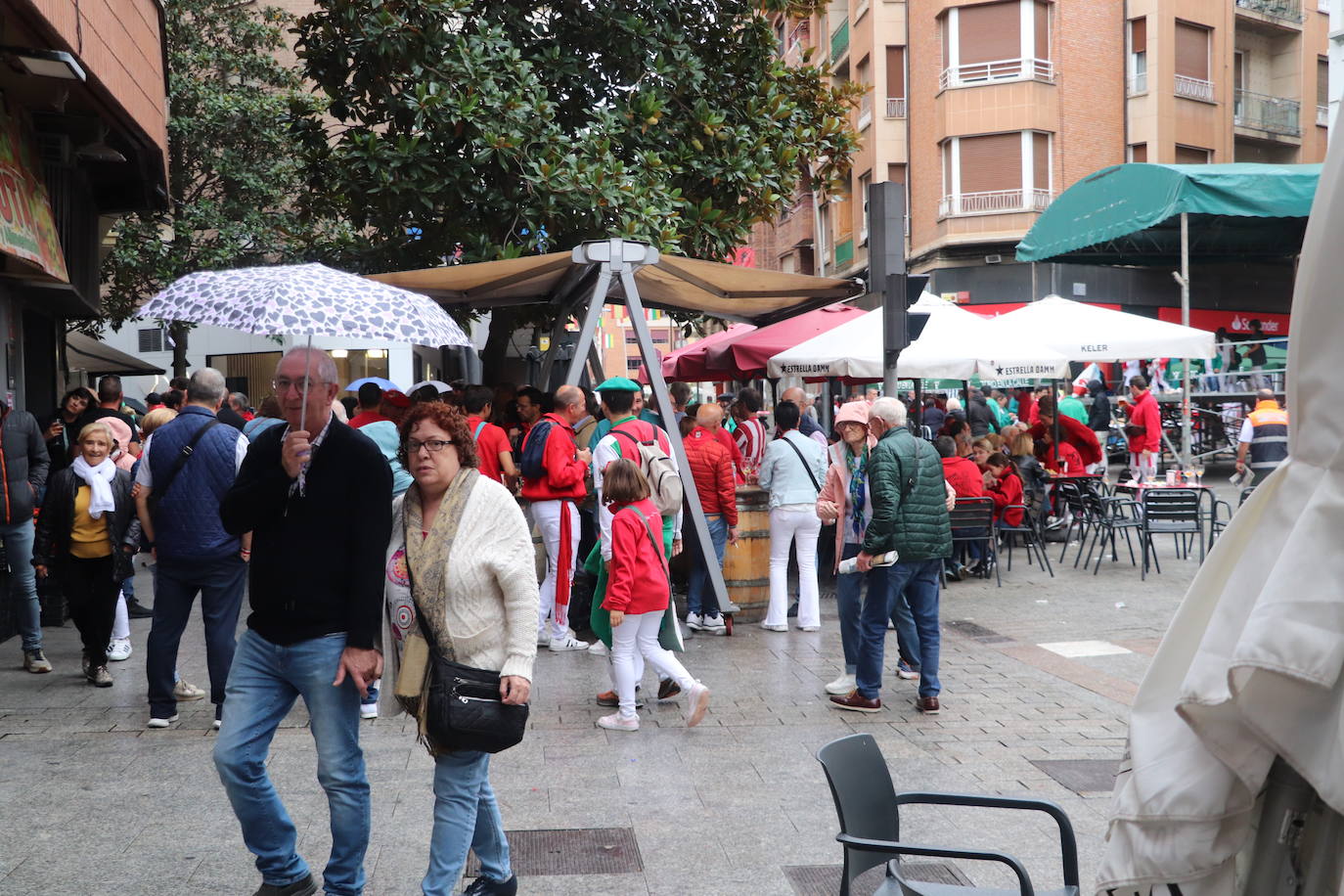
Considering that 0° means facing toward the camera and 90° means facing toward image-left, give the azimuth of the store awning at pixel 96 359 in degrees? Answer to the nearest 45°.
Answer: approximately 270°

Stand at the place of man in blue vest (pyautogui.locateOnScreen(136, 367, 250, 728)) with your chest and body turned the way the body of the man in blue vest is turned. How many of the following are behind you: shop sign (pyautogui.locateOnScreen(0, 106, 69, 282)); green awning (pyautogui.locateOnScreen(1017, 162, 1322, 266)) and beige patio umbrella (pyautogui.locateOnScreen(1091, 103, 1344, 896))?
1

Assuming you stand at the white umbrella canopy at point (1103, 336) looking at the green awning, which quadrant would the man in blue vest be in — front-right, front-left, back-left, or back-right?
back-left

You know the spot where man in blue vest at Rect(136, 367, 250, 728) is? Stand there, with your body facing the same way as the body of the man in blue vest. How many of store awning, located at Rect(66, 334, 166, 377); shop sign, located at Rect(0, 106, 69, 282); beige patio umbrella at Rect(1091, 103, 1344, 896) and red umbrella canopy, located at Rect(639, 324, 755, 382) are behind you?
1

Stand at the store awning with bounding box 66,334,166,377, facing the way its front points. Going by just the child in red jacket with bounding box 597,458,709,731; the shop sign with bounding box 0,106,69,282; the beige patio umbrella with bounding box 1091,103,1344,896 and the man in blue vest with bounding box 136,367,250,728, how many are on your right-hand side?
4

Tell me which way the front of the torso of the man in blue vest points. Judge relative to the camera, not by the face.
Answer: away from the camera

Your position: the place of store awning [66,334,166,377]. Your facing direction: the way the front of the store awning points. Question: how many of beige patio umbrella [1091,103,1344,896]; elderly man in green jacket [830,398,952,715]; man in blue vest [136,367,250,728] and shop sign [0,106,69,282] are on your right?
4

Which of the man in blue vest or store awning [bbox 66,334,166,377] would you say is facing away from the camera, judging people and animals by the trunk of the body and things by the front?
the man in blue vest

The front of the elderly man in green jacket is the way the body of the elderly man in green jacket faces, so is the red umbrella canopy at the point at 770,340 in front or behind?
in front

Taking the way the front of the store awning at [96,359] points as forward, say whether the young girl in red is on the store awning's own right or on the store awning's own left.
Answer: on the store awning's own right

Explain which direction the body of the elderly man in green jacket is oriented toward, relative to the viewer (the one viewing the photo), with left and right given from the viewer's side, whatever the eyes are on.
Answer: facing away from the viewer and to the left of the viewer

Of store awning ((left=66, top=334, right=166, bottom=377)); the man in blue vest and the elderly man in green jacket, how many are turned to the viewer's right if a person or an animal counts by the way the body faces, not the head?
1

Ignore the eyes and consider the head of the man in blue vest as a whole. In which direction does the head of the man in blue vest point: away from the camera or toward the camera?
away from the camera

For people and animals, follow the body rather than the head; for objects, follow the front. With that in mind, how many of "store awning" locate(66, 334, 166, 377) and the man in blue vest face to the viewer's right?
1
